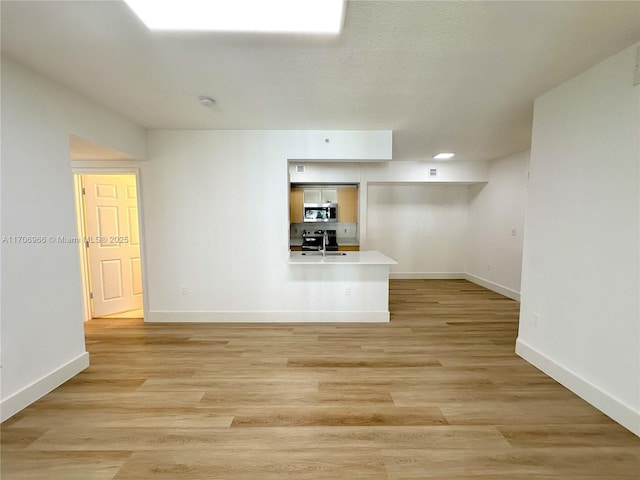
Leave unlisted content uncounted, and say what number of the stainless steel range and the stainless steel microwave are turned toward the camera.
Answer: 2

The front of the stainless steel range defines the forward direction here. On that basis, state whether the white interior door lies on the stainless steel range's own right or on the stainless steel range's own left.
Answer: on the stainless steel range's own right

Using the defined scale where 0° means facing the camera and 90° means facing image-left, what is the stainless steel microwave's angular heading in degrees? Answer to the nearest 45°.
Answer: approximately 0°

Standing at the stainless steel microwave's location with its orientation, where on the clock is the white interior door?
The white interior door is roughly at 2 o'clock from the stainless steel microwave.

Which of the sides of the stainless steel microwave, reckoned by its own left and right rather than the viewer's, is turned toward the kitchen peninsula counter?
front

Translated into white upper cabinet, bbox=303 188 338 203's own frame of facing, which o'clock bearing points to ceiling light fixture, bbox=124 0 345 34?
The ceiling light fixture is roughly at 12 o'clock from the white upper cabinet.

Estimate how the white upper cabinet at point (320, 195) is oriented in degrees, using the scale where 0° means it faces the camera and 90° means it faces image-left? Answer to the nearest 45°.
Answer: approximately 0°

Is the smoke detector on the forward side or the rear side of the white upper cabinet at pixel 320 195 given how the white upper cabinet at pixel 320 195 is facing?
on the forward side
